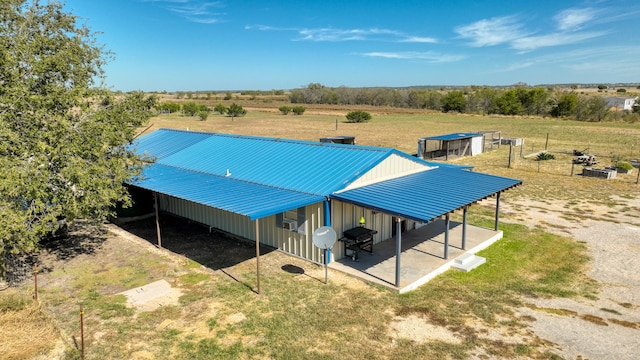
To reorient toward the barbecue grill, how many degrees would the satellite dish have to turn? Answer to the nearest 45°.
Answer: approximately 135° to its left

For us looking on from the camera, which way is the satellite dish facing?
facing the viewer

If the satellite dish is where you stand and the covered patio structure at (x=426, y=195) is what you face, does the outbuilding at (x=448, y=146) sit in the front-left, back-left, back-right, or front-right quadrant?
front-left

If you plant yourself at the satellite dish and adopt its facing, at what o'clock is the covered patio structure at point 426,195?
The covered patio structure is roughly at 8 o'clock from the satellite dish.

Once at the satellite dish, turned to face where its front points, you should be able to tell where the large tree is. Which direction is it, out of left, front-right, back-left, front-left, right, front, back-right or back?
right

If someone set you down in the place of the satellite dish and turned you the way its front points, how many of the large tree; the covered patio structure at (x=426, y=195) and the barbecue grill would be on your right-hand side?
1

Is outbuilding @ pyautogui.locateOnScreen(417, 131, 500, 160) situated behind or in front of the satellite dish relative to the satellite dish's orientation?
behind

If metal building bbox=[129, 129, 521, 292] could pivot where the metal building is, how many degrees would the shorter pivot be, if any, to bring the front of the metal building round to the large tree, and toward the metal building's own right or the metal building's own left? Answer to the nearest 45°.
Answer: approximately 90° to the metal building's own right

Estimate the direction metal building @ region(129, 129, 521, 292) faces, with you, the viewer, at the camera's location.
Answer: facing the viewer and to the right of the viewer

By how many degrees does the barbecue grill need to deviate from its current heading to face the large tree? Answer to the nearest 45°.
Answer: approximately 135° to its right

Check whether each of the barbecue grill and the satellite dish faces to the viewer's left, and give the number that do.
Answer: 0
